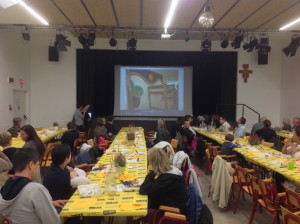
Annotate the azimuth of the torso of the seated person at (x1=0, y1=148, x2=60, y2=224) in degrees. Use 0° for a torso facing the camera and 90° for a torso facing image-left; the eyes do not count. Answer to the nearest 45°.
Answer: approximately 225°

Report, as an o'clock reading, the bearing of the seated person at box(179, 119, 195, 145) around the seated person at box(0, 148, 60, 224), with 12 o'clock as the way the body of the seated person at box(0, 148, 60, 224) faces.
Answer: the seated person at box(179, 119, 195, 145) is roughly at 12 o'clock from the seated person at box(0, 148, 60, 224).

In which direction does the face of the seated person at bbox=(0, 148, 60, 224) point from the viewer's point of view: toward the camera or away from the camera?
away from the camera

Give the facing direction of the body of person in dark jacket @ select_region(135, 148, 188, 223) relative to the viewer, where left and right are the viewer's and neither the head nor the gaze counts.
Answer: facing away from the viewer and to the left of the viewer

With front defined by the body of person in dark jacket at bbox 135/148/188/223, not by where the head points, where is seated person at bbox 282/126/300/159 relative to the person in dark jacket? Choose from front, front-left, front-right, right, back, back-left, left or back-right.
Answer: right

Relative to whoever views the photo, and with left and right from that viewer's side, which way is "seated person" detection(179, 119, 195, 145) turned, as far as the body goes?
facing the viewer and to the right of the viewer

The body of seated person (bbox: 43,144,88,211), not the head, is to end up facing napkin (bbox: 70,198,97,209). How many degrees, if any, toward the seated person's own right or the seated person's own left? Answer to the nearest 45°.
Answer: approximately 90° to the seated person's own right

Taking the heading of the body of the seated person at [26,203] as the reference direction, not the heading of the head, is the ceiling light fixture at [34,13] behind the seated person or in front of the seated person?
in front

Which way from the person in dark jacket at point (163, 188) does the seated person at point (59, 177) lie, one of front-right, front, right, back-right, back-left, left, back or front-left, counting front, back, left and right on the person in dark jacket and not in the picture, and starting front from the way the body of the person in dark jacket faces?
front-left

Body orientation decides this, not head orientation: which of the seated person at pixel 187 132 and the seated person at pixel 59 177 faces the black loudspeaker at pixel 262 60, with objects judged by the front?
the seated person at pixel 59 177

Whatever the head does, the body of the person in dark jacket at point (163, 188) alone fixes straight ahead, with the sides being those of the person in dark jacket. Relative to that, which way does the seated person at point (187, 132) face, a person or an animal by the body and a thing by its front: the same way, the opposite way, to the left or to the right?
the opposite way

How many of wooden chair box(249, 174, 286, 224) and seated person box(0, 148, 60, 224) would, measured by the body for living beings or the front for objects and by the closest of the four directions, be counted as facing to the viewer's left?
0

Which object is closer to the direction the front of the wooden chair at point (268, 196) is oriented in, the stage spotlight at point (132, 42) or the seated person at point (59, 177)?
the stage spotlight

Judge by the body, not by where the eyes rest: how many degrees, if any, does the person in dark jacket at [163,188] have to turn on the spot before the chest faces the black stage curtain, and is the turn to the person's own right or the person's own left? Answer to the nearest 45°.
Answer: approximately 45° to the person's own right

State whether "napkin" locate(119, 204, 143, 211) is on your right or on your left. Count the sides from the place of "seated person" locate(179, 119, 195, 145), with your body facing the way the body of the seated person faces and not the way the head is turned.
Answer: on your right

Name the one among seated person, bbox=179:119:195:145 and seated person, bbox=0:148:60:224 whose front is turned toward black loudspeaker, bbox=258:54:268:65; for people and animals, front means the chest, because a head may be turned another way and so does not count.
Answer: seated person, bbox=0:148:60:224

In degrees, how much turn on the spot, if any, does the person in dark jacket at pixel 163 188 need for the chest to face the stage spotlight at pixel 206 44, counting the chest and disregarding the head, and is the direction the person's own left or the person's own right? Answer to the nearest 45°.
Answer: approximately 45° to the person's own right
